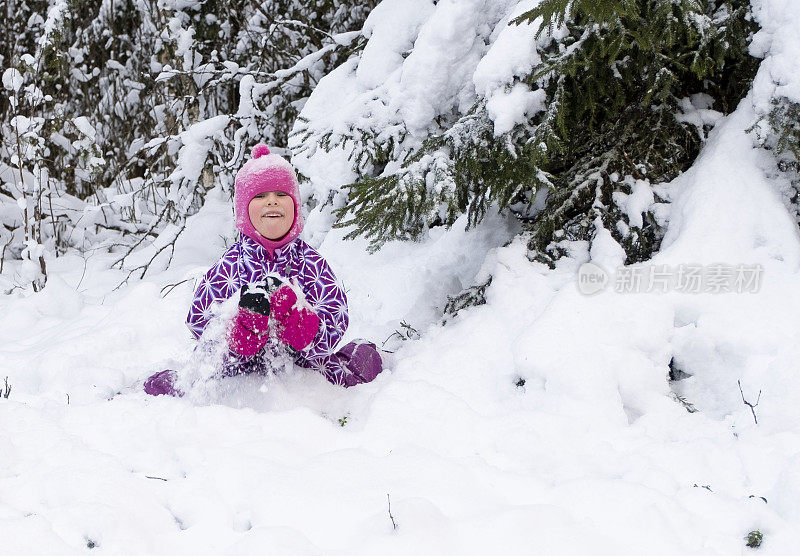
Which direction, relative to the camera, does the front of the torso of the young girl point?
toward the camera

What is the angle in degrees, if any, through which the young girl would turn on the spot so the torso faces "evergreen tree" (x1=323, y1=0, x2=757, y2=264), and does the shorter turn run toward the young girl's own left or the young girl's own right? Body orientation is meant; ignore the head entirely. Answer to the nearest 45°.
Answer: approximately 90° to the young girl's own left

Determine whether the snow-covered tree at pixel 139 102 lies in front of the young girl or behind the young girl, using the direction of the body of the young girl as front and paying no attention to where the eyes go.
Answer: behind
